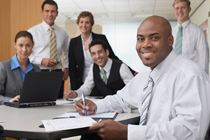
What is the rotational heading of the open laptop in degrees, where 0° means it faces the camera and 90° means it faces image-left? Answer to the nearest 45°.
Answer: approximately 135°

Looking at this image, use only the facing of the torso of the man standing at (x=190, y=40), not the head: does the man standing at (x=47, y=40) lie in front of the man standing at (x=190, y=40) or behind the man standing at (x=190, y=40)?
in front

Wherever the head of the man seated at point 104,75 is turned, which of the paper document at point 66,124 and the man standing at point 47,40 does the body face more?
the paper document

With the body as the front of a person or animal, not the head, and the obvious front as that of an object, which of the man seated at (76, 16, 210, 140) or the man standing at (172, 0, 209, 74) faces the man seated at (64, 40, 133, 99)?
the man standing

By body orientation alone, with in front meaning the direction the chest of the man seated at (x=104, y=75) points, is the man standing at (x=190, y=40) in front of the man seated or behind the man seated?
behind

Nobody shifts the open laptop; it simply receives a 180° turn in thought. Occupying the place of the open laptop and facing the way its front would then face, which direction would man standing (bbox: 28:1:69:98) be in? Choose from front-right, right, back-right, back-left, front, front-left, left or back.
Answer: back-left

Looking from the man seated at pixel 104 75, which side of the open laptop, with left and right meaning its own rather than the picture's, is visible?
right

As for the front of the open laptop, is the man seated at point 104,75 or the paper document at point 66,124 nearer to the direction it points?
the man seated
